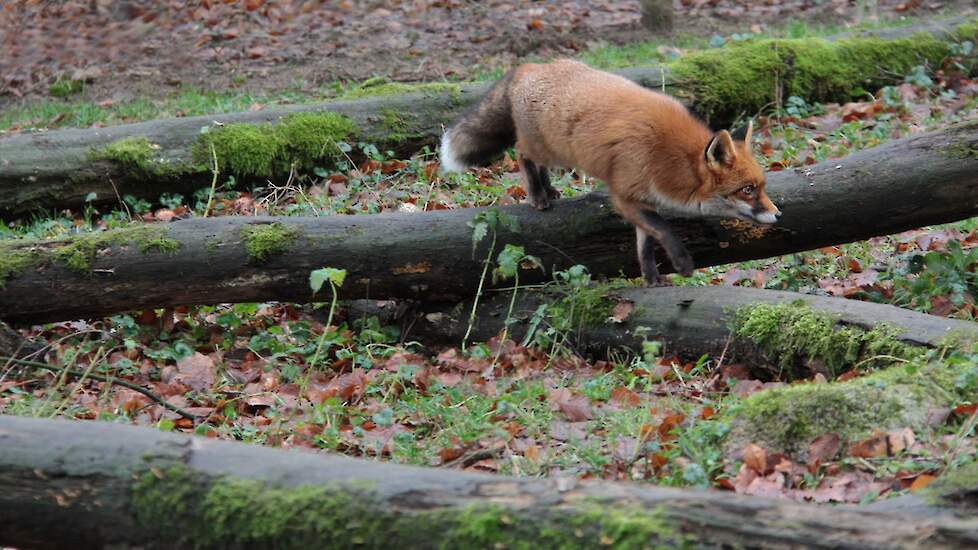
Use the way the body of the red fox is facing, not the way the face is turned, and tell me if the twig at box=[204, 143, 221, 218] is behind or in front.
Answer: behind

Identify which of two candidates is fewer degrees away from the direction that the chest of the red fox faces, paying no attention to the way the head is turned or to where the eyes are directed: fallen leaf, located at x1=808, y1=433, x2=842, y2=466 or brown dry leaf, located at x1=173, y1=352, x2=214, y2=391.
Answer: the fallen leaf

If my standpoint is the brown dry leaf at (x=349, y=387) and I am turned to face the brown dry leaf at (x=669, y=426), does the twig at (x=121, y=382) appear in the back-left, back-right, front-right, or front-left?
back-right

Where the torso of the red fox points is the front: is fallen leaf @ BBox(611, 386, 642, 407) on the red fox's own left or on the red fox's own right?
on the red fox's own right

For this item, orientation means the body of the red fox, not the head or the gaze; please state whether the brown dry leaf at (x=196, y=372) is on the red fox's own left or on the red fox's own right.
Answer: on the red fox's own right

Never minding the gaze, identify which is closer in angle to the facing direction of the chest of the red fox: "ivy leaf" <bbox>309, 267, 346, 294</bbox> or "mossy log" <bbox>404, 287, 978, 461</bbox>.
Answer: the mossy log

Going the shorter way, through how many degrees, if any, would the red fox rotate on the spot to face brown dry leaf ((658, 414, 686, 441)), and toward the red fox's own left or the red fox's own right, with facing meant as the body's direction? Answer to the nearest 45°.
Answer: approximately 45° to the red fox's own right

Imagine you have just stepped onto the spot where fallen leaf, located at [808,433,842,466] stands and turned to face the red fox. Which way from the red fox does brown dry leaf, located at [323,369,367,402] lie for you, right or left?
left

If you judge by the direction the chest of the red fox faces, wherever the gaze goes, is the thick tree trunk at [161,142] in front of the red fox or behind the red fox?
behind

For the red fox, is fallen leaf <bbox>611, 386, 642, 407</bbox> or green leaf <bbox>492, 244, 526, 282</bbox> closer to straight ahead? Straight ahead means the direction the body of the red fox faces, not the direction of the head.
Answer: the fallen leaf

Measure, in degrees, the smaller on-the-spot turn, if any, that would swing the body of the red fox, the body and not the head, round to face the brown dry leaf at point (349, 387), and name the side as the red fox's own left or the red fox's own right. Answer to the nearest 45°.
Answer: approximately 90° to the red fox's own right

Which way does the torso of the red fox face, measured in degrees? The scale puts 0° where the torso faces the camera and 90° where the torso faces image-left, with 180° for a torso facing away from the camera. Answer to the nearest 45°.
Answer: approximately 315°

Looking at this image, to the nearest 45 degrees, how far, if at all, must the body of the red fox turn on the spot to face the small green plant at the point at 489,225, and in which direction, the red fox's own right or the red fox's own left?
approximately 135° to the red fox's own right

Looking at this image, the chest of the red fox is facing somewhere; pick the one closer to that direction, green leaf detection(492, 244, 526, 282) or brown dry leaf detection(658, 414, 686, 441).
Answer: the brown dry leaf

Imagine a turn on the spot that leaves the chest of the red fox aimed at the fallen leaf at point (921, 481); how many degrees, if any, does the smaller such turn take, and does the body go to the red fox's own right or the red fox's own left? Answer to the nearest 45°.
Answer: approximately 45° to the red fox's own right
